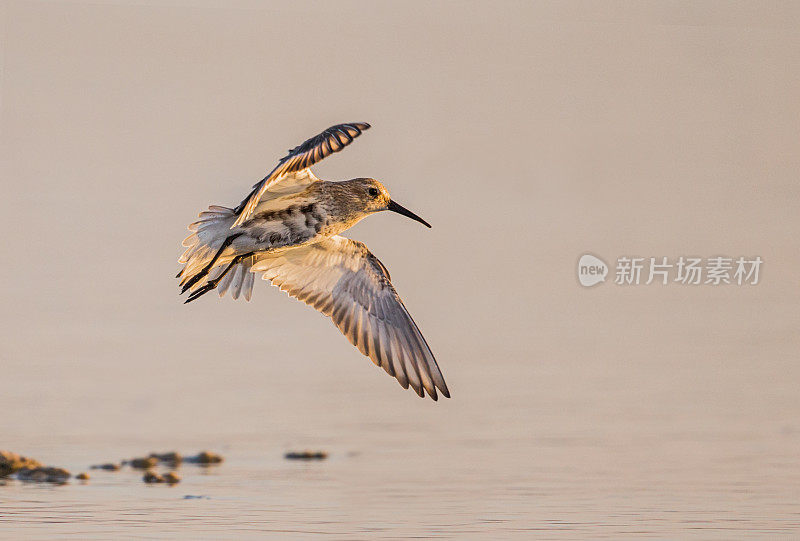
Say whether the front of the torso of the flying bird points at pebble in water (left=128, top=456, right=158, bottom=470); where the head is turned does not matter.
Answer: no

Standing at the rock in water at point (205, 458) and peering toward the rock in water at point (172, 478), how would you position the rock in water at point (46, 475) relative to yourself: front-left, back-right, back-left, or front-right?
front-right

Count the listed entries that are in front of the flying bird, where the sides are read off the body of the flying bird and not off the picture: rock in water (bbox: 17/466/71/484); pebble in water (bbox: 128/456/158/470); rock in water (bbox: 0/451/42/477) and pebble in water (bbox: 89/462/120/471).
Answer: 0

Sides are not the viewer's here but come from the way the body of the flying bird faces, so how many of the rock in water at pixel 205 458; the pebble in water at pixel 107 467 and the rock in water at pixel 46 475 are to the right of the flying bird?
0

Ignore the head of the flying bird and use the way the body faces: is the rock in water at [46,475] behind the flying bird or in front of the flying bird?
behind

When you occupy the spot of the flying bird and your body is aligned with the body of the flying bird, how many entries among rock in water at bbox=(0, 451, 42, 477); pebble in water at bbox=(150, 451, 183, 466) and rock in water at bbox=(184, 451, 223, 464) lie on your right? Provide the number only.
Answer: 0

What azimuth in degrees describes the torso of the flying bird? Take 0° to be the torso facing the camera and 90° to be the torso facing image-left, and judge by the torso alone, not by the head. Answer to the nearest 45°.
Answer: approximately 270°

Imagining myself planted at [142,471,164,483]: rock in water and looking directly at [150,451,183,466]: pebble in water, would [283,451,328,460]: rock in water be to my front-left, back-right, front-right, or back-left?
front-right

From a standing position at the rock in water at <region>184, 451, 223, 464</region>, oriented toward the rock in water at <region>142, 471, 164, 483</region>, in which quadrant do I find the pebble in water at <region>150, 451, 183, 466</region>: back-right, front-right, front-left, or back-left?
front-right

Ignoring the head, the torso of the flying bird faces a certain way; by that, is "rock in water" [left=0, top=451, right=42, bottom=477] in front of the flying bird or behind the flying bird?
behind
